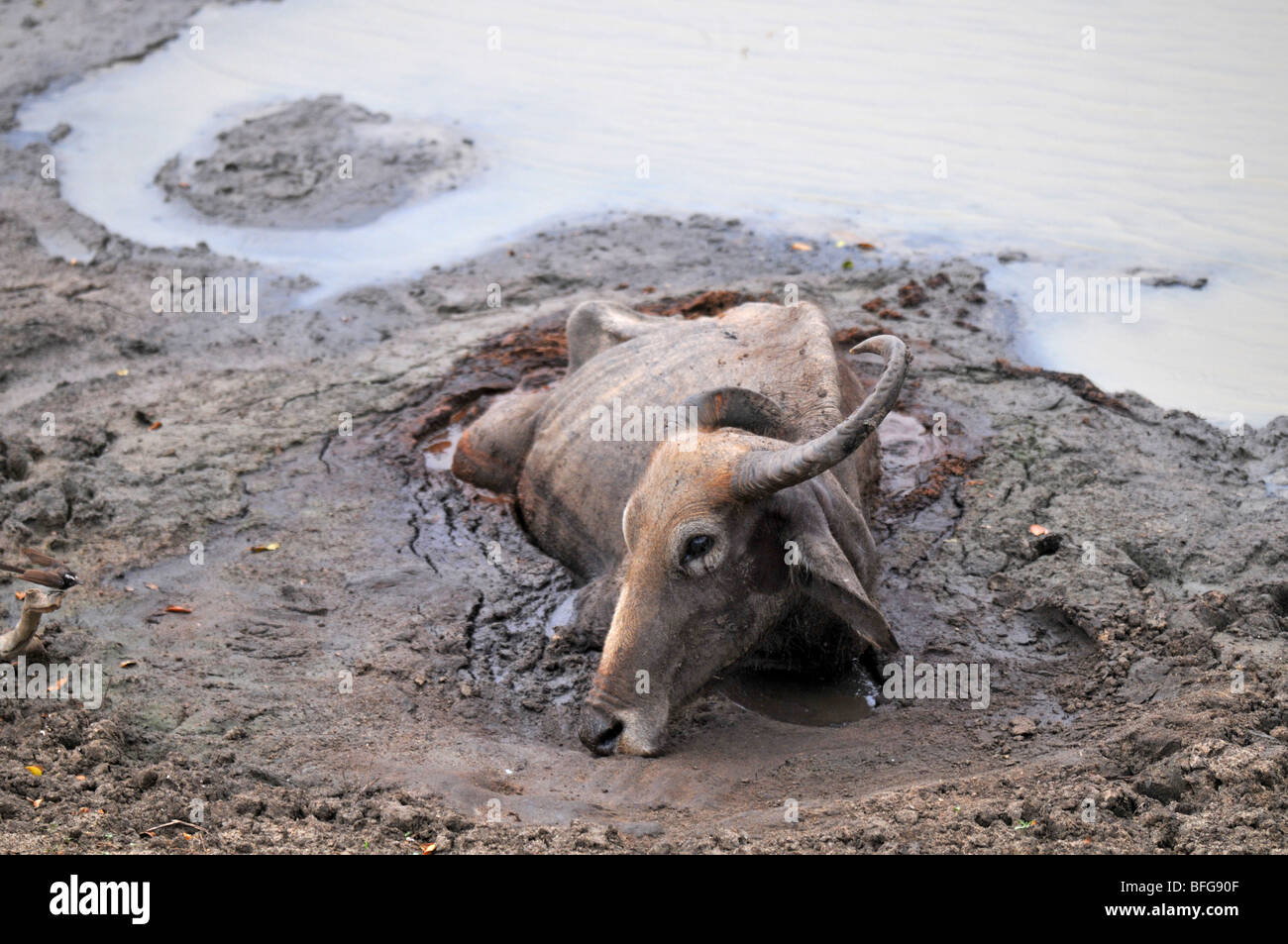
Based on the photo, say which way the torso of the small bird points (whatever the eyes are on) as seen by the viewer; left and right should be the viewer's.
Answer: facing to the right of the viewer
